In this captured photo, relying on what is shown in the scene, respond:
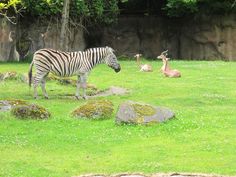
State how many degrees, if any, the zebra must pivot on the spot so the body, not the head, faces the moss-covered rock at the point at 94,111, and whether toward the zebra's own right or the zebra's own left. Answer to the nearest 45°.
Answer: approximately 90° to the zebra's own right

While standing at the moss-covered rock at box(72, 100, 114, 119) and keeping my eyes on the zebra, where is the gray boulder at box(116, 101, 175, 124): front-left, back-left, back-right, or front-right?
back-right

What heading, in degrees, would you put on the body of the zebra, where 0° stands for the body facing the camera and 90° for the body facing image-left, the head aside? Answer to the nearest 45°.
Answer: approximately 270°

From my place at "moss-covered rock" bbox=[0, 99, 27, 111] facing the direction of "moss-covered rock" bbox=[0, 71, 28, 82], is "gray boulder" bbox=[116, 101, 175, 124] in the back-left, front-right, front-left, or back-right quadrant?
back-right

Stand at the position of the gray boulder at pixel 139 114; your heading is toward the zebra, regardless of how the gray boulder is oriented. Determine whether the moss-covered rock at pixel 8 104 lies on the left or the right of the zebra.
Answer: left

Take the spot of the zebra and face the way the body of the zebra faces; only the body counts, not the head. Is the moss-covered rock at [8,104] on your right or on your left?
on your right

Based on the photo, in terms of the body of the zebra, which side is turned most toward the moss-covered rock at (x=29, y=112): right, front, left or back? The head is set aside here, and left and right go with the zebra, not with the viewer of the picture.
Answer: right
